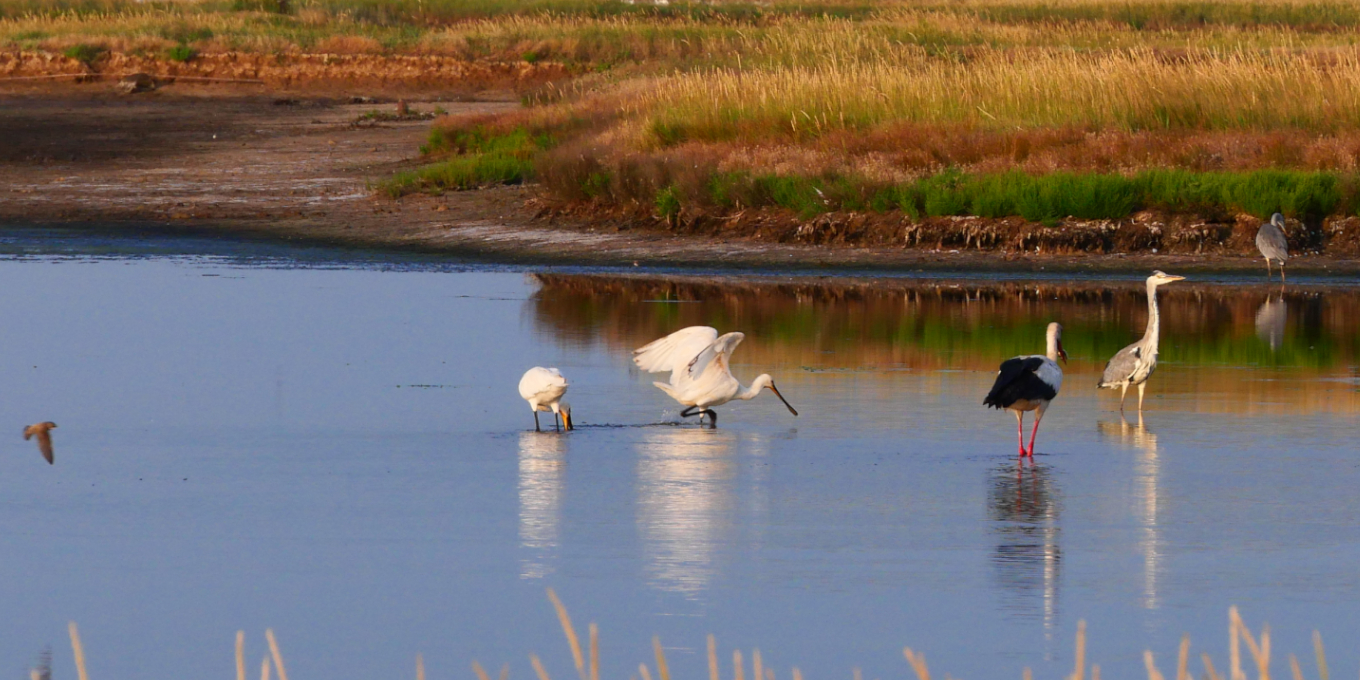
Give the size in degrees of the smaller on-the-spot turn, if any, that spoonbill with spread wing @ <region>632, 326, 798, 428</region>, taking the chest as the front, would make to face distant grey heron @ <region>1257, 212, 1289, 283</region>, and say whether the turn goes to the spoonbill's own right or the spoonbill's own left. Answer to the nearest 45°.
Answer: approximately 45° to the spoonbill's own left

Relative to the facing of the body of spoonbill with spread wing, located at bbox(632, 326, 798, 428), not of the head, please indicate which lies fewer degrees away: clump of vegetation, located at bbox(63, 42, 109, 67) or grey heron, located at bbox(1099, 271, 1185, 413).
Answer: the grey heron

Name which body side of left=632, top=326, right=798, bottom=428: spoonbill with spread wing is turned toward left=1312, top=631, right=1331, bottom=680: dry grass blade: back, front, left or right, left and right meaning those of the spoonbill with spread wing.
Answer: right

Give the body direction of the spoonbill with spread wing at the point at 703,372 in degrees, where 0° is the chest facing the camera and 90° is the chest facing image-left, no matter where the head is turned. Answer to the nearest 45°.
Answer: approximately 270°

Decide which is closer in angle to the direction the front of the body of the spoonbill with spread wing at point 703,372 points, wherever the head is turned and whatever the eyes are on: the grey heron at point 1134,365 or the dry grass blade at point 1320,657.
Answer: the grey heron

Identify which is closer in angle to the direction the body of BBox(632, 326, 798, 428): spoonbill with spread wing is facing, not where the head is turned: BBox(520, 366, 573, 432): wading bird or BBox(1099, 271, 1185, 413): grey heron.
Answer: the grey heron

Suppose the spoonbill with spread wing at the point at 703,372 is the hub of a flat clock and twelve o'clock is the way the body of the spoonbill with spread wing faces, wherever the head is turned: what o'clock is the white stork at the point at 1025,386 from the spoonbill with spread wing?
The white stork is roughly at 1 o'clock from the spoonbill with spread wing.

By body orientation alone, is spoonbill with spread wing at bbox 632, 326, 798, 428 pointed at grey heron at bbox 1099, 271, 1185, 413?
yes

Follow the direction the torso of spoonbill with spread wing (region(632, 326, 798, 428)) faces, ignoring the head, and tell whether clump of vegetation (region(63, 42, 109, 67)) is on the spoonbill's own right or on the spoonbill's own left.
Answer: on the spoonbill's own left

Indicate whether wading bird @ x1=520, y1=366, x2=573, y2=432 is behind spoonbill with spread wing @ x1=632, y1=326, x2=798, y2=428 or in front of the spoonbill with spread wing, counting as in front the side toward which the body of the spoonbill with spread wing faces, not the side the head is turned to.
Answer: behind
